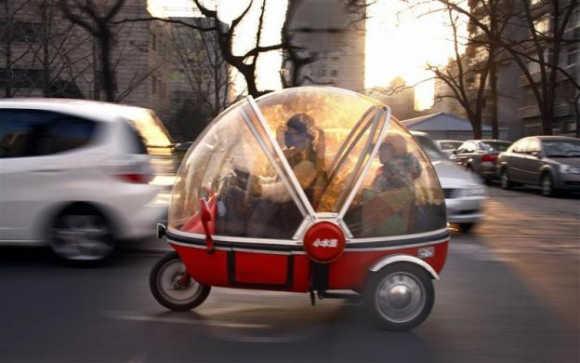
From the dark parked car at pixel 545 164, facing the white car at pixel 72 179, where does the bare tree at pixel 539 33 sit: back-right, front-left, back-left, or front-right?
back-right

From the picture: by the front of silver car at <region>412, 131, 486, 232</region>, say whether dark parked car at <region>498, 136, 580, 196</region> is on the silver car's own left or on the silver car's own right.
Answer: on the silver car's own left

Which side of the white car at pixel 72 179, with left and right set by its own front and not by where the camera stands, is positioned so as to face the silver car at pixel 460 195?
back

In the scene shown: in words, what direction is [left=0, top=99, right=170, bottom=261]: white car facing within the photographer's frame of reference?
facing to the left of the viewer

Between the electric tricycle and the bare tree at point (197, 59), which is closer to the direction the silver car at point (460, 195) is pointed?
the electric tricycle

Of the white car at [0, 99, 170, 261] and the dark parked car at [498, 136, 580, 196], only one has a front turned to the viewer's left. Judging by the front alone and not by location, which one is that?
the white car
